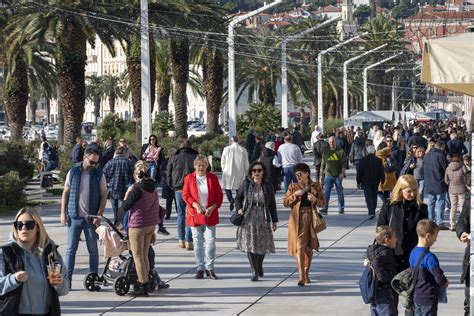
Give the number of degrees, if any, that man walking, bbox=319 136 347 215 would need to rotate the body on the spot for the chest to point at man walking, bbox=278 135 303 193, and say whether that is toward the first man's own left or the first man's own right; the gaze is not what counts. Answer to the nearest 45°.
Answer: approximately 135° to the first man's own right

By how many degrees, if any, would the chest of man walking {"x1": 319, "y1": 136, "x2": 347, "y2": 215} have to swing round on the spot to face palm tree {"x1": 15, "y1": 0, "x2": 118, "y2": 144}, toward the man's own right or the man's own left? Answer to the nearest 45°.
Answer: approximately 135° to the man's own right

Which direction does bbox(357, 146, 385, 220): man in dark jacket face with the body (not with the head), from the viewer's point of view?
away from the camera

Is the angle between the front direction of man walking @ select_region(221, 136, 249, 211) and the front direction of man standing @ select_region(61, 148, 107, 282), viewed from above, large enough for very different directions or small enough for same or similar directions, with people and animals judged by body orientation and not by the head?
very different directions

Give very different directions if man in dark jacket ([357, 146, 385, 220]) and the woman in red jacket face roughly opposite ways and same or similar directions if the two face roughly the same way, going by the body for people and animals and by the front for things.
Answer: very different directions

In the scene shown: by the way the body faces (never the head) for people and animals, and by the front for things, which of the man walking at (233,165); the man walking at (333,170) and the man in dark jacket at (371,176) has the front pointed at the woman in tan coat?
the man walking at (333,170)

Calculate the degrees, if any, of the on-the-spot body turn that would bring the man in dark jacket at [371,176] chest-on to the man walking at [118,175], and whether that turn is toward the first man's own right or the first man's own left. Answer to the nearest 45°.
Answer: approximately 135° to the first man's own left

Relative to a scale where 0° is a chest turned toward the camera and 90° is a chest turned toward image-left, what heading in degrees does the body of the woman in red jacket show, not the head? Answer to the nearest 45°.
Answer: approximately 0°

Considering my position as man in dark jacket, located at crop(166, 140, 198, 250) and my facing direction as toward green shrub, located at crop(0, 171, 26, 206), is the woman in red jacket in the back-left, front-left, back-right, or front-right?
back-left

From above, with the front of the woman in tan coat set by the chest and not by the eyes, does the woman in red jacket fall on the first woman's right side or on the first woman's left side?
on the first woman's right side
